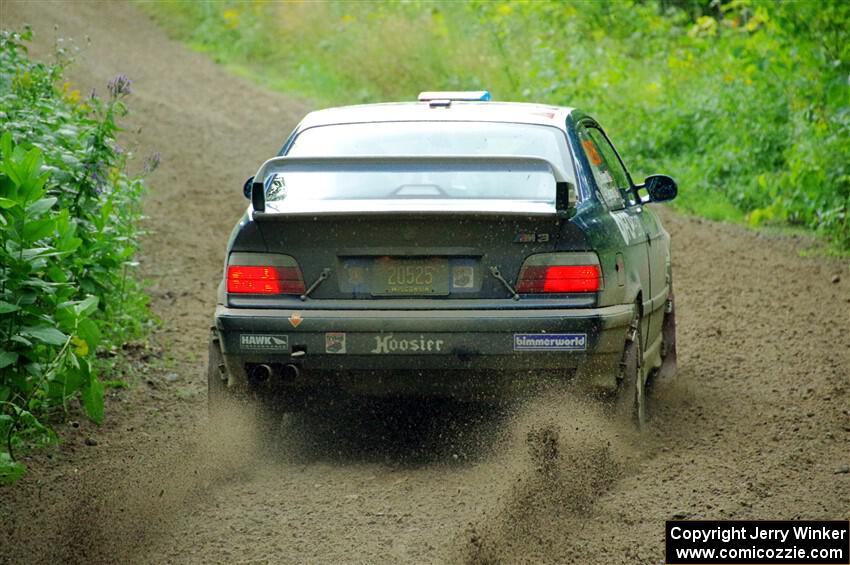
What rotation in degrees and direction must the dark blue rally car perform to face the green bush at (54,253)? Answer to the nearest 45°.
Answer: approximately 45° to its left

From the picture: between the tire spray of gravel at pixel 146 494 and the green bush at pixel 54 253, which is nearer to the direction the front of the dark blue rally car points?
the green bush

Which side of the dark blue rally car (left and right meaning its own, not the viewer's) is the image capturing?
back
